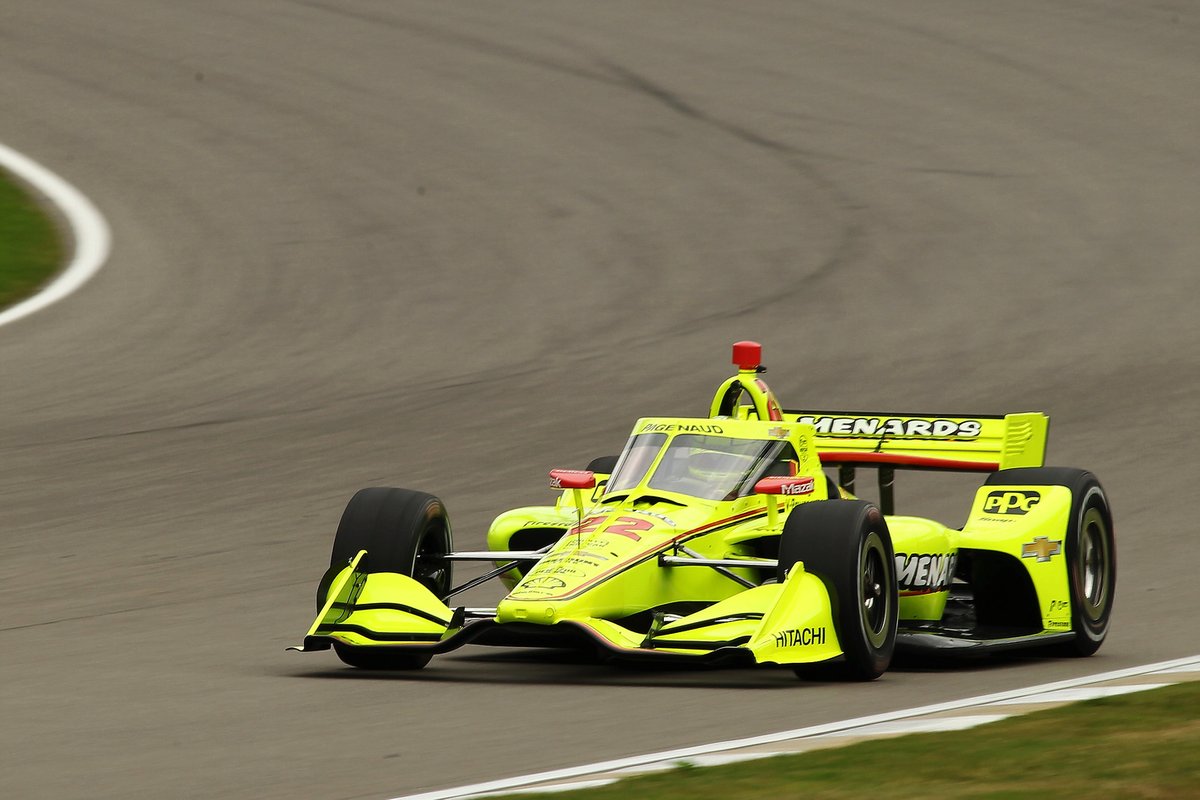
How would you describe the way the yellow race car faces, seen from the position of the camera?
facing the viewer and to the left of the viewer
